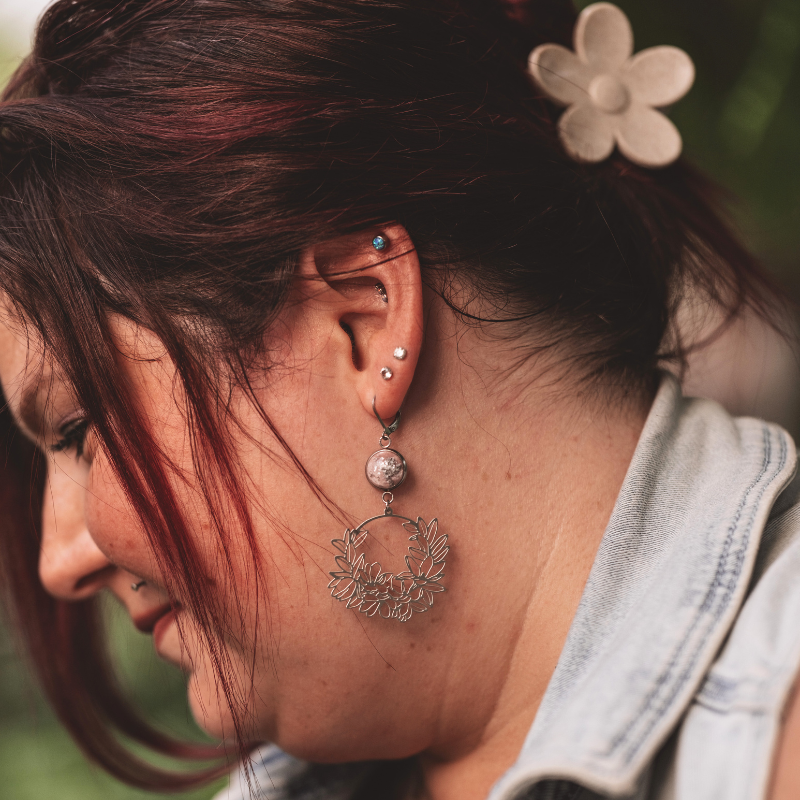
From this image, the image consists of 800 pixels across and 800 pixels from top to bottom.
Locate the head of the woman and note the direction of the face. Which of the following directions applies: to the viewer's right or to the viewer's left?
to the viewer's left

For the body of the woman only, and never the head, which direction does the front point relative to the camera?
to the viewer's left
